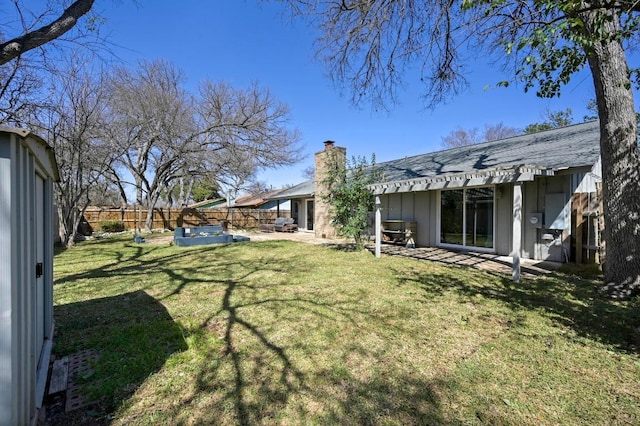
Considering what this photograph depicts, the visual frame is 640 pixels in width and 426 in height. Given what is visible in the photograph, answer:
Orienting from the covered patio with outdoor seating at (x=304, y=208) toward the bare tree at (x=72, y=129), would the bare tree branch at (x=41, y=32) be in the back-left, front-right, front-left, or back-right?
front-left

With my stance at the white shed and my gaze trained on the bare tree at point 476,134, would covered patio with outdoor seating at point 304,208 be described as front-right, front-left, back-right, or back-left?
front-left

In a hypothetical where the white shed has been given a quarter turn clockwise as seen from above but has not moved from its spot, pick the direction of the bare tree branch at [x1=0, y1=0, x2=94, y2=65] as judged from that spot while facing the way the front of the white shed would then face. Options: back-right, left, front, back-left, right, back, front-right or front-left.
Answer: back

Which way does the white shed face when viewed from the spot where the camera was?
facing to the right of the viewer

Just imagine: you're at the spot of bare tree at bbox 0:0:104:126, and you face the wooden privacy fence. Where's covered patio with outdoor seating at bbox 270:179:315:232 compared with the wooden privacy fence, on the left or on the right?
right

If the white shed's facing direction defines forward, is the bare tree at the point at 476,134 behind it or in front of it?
in front

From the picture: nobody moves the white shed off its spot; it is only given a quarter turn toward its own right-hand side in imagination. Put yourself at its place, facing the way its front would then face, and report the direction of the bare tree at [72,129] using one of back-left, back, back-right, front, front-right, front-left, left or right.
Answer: back

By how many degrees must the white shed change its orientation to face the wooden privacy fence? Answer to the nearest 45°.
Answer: approximately 90° to its left

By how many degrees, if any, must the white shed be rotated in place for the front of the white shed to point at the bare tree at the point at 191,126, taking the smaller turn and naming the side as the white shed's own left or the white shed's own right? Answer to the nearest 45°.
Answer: approximately 45° to the white shed's own left

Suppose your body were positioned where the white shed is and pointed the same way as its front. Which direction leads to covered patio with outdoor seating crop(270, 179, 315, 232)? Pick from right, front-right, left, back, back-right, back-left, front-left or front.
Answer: front-left

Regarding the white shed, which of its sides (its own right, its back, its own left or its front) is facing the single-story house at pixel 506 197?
front

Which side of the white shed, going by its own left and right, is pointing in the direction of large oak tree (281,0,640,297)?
front

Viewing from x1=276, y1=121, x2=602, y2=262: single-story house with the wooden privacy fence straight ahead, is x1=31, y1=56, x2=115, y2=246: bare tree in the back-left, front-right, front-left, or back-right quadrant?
front-left

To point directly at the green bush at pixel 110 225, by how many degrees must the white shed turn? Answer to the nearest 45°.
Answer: approximately 90° to its left
